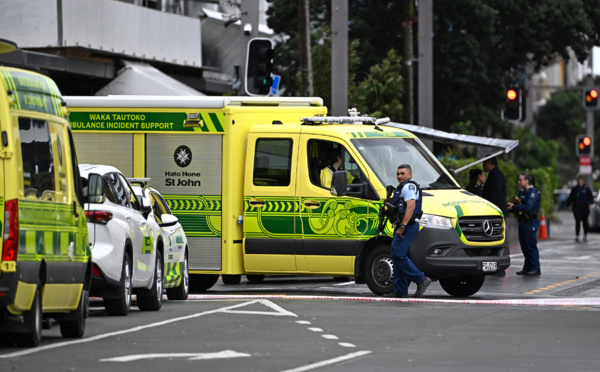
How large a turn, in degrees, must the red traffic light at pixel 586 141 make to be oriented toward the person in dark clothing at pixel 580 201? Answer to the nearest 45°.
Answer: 0° — it already faces them

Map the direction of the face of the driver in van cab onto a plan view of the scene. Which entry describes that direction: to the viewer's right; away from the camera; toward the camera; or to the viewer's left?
to the viewer's right

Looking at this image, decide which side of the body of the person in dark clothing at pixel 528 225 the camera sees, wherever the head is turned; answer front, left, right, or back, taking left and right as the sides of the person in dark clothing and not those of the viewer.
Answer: left

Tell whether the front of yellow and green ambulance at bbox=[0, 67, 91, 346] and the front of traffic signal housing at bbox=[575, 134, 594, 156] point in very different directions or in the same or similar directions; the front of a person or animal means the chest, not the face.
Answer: very different directions

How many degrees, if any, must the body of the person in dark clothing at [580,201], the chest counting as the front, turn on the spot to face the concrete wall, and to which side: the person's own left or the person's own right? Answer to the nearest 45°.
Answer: approximately 45° to the person's own right
